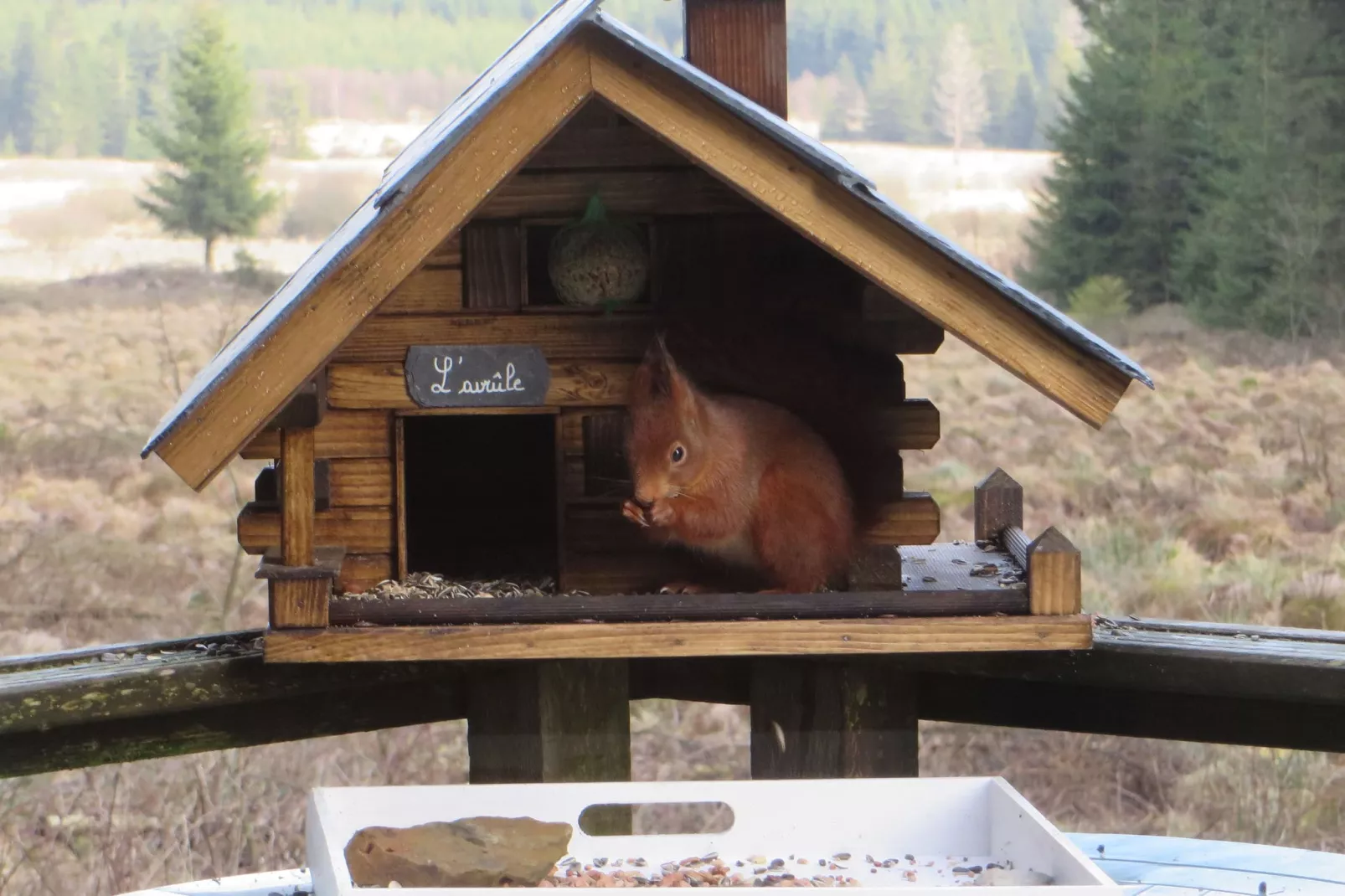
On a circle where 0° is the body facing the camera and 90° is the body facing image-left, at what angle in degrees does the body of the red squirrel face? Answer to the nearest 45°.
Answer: approximately 90°

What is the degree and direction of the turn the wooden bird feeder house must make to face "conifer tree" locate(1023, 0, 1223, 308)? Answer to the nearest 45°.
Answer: approximately 180°

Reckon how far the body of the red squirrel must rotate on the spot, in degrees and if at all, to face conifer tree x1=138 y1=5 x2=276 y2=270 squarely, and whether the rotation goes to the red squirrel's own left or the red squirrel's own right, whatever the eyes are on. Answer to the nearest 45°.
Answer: approximately 90° to the red squirrel's own right

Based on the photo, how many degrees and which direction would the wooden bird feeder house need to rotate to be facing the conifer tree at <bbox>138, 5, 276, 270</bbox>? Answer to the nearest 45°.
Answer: approximately 180°

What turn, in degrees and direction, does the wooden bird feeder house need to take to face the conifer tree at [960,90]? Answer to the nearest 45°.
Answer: approximately 180°

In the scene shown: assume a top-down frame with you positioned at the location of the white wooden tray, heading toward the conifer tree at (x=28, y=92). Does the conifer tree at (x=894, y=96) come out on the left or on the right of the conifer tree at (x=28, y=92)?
right

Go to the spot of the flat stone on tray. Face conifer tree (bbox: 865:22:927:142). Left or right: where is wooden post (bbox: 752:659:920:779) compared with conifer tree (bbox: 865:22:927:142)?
right

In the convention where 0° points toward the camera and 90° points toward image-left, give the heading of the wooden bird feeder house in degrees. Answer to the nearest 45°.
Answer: approximately 0°

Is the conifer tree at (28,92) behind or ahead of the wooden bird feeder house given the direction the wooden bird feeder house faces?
behind
